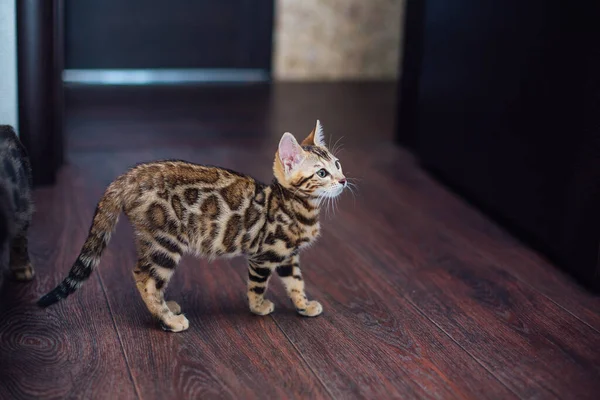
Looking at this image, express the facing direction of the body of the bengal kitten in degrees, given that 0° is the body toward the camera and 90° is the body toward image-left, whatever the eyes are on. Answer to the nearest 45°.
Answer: approximately 270°
